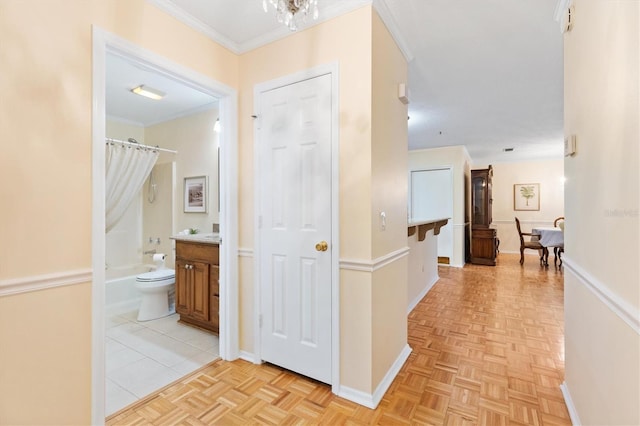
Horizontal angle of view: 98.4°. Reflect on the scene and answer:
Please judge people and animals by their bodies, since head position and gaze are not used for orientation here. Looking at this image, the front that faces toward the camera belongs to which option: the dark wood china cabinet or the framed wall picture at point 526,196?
the framed wall picture

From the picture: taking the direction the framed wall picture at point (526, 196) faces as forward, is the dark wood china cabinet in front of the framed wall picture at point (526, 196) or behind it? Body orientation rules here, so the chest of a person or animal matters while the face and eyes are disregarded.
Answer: in front

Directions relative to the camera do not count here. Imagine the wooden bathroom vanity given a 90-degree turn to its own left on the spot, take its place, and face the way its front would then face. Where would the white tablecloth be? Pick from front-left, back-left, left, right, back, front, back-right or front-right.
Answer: front-left

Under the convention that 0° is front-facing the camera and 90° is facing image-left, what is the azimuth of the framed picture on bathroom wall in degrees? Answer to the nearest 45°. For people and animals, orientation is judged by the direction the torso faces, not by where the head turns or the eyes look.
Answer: approximately 45°

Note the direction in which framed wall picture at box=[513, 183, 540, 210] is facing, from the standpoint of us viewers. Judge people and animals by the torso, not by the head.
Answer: facing the viewer

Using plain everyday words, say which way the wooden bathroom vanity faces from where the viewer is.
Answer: facing the viewer and to the left of the viewer

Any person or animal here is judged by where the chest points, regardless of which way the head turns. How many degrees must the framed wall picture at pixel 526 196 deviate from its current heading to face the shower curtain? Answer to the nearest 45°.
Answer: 0° — it already faces it

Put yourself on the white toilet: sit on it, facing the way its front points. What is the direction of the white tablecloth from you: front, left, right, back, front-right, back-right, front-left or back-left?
back-left

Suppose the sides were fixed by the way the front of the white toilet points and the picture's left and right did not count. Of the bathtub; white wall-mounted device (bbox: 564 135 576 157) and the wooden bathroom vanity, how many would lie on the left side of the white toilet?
2

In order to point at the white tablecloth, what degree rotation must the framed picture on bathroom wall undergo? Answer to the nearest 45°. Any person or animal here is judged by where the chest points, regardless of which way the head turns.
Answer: approximately 135° to its left

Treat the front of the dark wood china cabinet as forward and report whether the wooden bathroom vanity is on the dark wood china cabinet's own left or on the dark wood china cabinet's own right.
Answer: on the dark wood china cabinet's own right

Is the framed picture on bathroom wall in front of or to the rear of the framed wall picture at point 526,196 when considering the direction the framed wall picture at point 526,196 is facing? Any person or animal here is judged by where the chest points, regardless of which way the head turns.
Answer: in front

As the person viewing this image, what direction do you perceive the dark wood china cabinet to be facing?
facing to the right of the viewer

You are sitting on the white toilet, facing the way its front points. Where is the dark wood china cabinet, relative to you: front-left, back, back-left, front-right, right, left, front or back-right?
back-left

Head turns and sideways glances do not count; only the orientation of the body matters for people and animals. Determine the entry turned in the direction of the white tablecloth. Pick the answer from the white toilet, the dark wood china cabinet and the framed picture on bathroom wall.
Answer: the dark wood china cabinet
